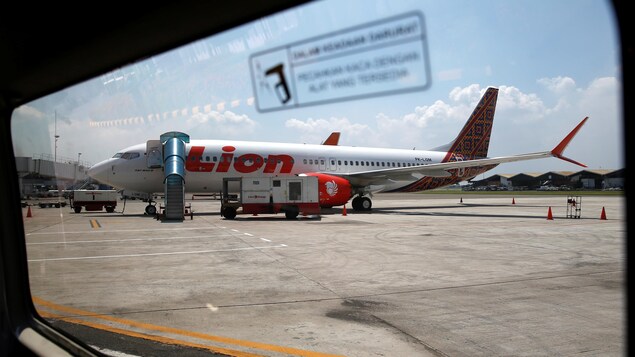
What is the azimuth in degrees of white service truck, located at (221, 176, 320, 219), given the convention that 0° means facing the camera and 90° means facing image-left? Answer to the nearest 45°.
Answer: approximately 90°

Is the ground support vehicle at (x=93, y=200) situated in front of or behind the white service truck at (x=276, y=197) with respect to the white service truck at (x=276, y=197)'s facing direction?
in front

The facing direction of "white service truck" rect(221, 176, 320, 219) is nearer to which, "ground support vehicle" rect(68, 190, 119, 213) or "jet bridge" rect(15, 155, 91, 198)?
the ground support vehicle
